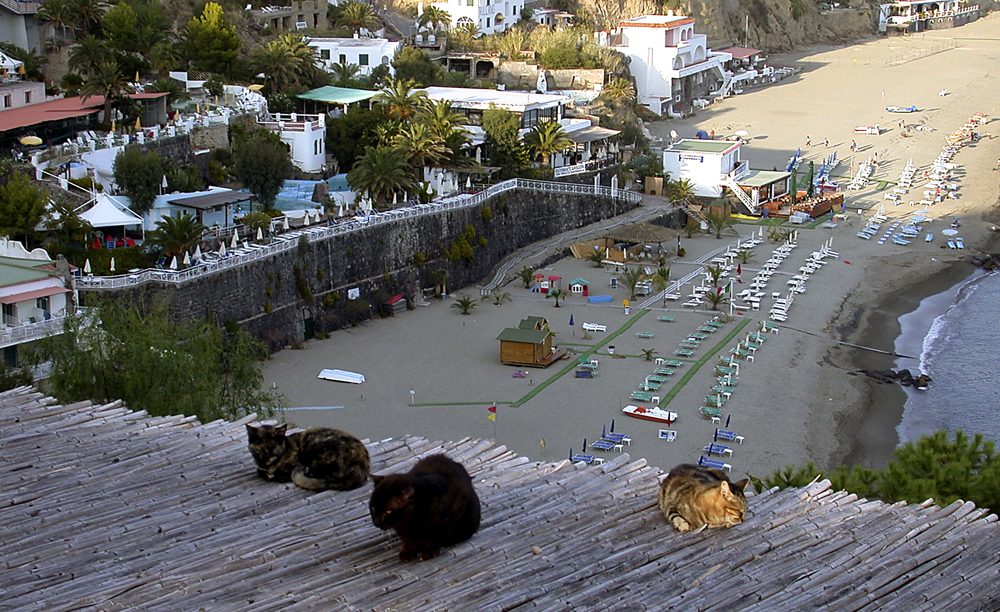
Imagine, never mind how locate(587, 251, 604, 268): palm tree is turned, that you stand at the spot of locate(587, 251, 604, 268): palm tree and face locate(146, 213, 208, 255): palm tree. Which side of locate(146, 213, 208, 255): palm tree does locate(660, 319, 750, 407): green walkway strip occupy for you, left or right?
left

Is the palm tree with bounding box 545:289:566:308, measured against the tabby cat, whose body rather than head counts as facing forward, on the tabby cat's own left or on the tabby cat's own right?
on the tabby cat's own left

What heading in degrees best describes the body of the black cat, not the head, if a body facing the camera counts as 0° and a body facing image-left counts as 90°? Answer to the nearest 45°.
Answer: approximately 45°

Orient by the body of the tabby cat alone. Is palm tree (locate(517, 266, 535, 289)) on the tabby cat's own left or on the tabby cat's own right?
on the tabby cat's own left

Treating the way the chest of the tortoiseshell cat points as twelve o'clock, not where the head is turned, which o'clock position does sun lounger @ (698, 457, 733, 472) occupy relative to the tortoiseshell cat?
The sun lounger is roughly at 4 o'clock from the tortoiseshell cat.

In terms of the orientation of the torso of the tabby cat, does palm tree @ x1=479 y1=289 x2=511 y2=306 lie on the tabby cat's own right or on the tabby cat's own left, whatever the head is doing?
on the tabby cat's own left

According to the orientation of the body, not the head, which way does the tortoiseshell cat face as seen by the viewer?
to the viewer's left

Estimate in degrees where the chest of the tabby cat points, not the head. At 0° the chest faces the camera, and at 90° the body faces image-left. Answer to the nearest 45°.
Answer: approximately 270°
